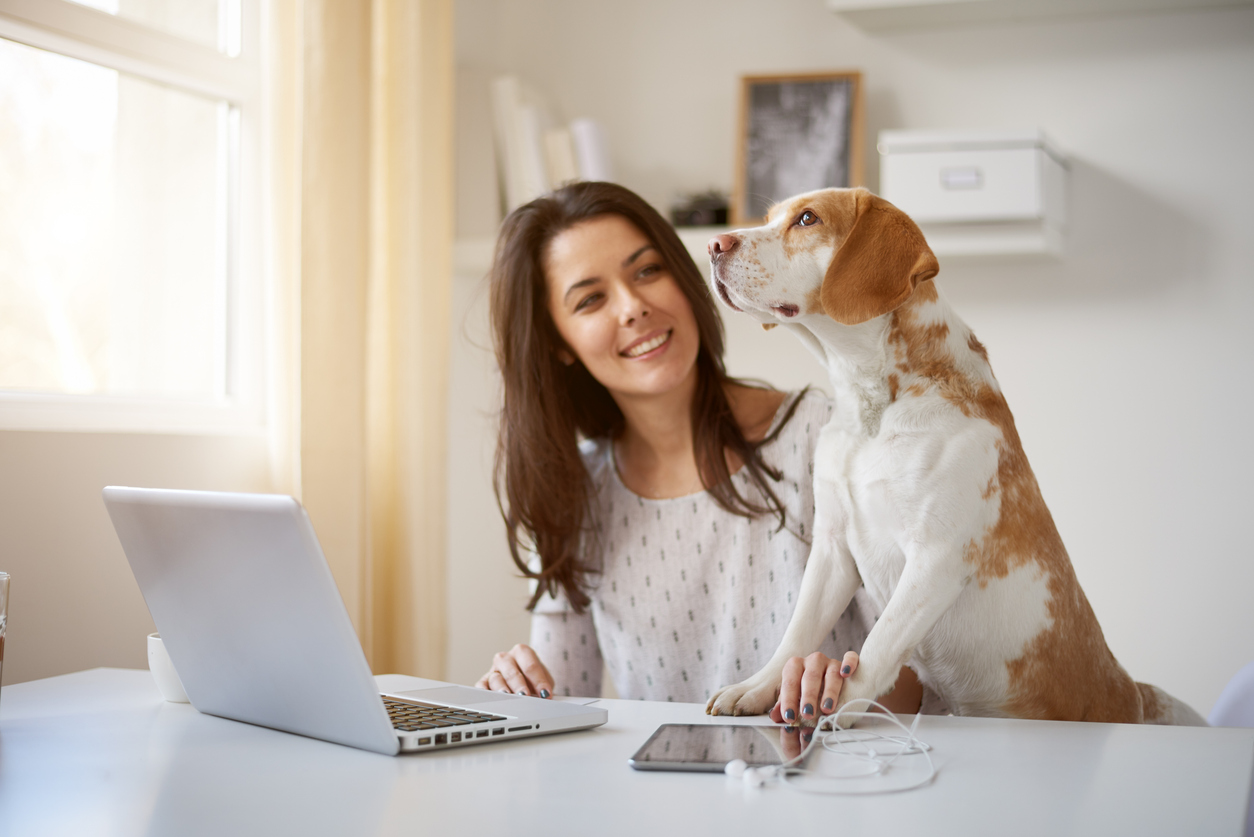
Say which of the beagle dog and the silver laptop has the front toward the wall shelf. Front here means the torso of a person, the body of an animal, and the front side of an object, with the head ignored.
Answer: the silver laptop

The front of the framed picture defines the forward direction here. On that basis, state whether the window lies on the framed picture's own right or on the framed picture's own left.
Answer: on the framed picture's own right

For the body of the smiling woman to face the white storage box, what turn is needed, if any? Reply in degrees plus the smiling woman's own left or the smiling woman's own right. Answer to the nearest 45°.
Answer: approximately 135° to the smiling woman's own left

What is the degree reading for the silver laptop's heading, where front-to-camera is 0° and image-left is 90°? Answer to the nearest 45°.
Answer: approximately 225°

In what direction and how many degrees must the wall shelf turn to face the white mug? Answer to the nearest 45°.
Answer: approximately 45° to its right

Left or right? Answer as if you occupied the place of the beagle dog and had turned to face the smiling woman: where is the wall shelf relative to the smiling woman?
right

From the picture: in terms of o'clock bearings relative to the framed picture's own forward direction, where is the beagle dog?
The beagle dog is roughly at 12 o'clock from the framed picture.

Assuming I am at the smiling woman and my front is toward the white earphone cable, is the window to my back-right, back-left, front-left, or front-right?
back-right

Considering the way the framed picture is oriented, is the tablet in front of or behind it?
in front

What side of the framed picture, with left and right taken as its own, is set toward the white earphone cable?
front

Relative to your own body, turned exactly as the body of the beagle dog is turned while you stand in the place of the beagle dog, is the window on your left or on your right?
on your right
